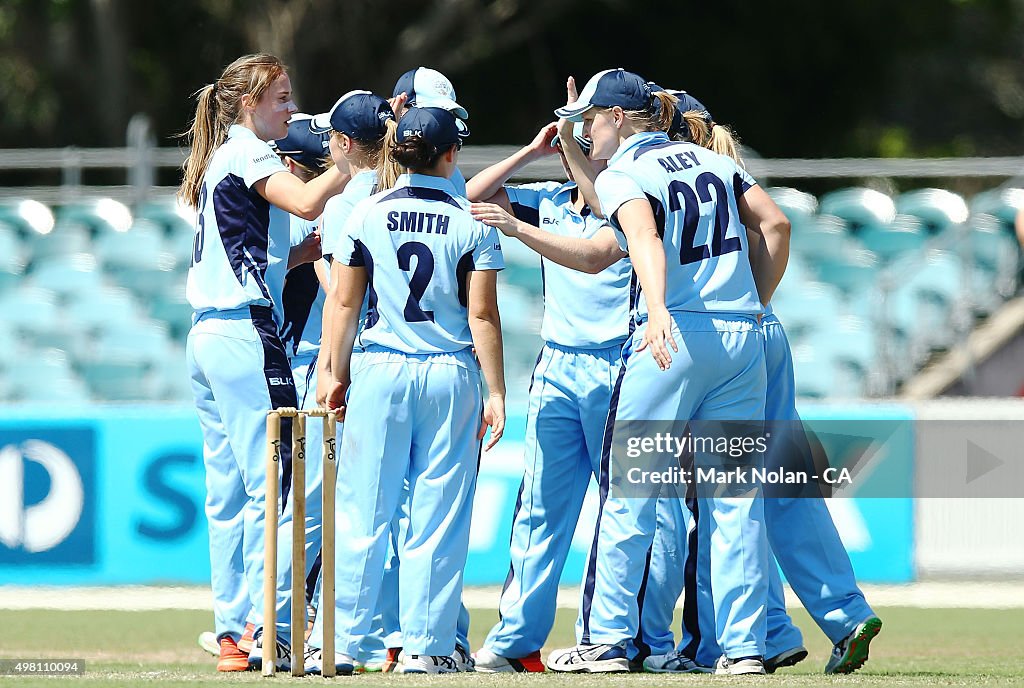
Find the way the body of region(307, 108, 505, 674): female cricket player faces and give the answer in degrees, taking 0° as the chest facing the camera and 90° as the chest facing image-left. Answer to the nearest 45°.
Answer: approximately 180°

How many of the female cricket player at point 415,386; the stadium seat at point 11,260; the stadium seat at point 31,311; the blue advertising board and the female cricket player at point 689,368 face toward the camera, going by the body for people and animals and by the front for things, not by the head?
3

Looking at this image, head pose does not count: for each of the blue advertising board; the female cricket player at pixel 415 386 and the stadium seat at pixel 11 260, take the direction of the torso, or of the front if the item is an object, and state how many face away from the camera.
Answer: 1

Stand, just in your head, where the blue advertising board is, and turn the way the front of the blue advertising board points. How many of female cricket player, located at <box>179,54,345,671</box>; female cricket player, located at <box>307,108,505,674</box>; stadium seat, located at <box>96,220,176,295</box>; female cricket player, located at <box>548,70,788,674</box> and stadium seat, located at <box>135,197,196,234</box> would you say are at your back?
2

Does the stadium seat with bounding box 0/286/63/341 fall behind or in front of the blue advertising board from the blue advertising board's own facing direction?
behind

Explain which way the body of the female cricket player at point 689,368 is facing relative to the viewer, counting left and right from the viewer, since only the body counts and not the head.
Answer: facing away from the viewer and to the left of the viewer

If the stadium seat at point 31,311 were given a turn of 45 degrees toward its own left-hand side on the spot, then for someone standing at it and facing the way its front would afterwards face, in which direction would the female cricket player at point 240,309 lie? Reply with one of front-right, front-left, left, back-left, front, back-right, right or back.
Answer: front-right

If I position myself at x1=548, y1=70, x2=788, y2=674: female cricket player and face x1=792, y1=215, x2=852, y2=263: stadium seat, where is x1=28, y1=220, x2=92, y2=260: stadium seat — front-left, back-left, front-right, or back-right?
front-left

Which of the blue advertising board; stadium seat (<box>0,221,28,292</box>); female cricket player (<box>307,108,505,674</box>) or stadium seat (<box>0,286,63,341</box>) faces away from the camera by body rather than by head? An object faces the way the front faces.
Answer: the female cricket player

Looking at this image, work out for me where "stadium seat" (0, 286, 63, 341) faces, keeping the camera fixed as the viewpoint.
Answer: facing the viewer

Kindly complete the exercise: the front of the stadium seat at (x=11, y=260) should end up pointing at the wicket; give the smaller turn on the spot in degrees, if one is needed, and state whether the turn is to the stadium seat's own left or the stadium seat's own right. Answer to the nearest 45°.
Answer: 0° — it already faces it

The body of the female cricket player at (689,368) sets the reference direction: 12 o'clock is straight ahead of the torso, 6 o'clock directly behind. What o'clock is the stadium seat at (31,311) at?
The stadium seat is roughly at 12 o'clock from the female cricket player.

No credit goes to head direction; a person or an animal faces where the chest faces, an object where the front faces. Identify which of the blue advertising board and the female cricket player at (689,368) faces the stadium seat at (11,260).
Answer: the female cricket player

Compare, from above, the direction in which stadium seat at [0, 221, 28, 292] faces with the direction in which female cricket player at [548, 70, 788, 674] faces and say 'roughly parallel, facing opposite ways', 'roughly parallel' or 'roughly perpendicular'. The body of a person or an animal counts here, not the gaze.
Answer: roughly parallel, facing opposite ways

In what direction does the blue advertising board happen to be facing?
toward the camera
